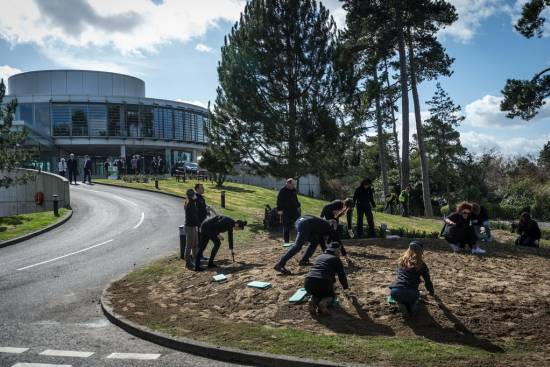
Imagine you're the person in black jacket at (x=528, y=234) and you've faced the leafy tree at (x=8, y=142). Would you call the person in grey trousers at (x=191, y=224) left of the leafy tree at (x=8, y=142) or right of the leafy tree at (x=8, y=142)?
left

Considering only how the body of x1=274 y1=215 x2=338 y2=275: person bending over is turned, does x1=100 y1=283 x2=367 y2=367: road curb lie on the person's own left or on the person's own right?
on the person's own right

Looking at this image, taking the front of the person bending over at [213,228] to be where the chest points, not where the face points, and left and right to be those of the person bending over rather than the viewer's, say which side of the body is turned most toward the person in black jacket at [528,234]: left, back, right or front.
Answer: front

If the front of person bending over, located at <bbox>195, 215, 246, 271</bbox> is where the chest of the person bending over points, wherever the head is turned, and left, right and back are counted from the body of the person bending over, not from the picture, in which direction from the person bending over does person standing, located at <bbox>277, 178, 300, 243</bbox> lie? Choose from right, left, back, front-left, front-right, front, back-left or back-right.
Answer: front-left

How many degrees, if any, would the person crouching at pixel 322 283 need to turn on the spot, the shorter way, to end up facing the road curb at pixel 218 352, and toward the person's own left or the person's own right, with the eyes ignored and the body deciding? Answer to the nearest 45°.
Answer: approximately 180°

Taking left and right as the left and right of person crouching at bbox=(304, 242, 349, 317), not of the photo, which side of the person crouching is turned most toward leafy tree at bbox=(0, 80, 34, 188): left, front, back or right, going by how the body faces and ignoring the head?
left

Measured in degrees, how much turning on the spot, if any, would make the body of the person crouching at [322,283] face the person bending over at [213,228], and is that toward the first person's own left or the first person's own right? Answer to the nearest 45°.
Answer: approximately 90° to the first person's own left

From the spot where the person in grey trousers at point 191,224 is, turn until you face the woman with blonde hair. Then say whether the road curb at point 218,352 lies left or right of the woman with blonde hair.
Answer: right

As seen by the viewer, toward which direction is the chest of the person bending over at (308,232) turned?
to the viewer's right

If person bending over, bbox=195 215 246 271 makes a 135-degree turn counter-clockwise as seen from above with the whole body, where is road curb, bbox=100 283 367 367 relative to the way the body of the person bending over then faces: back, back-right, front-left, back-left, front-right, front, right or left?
back-left

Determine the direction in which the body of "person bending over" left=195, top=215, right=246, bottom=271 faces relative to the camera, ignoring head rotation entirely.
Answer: to the viewer's right

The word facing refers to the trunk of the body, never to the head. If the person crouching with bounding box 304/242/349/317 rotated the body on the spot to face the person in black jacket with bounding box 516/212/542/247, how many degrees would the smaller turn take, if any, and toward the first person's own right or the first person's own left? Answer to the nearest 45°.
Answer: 0° — they already face them

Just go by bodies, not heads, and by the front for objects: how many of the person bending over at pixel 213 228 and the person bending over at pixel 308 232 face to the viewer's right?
2
